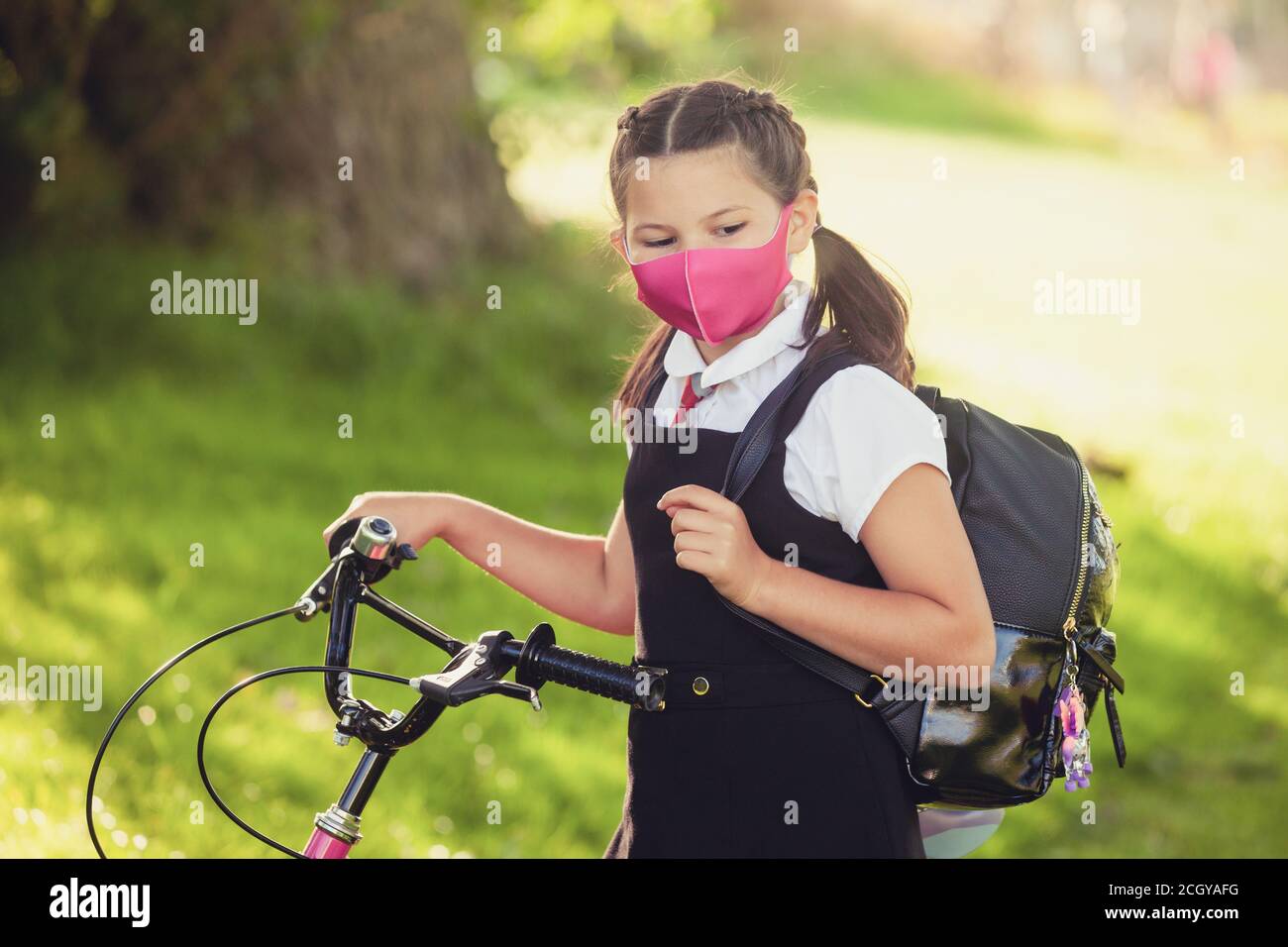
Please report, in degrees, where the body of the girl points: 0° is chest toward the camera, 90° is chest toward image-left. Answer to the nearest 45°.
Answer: approximately 45°

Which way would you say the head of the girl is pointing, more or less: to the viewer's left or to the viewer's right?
to the viewer's left

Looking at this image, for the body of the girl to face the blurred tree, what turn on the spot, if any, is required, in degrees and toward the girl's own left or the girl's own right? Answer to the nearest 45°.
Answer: approximately 135° to the girl's own right
